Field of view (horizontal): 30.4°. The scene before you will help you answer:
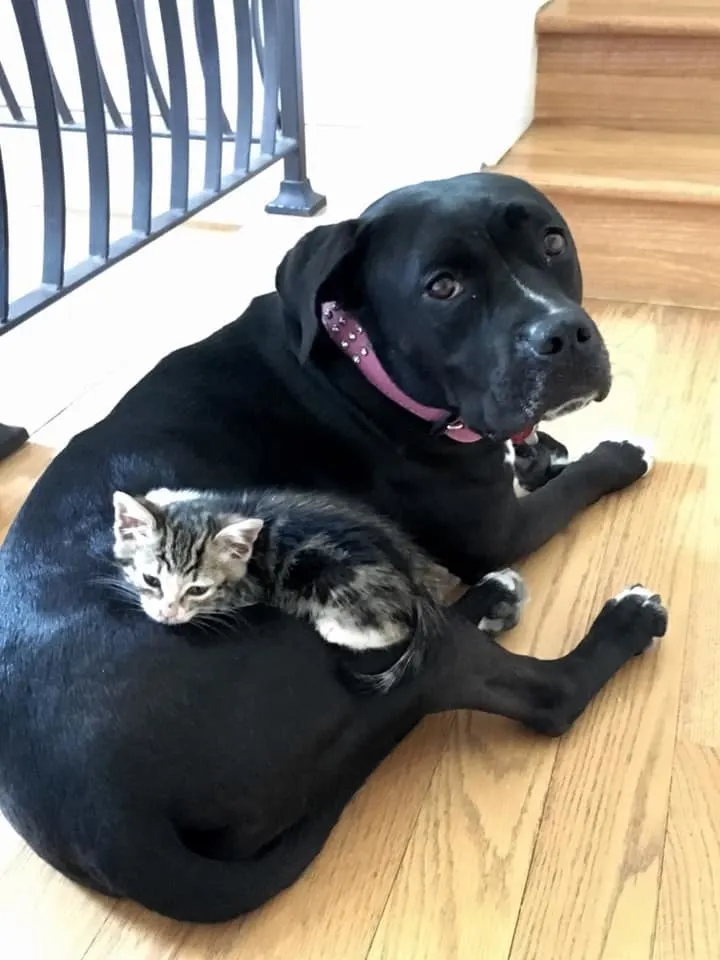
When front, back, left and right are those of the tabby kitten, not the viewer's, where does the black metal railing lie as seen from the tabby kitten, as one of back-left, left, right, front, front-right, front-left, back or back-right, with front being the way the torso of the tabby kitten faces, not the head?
right

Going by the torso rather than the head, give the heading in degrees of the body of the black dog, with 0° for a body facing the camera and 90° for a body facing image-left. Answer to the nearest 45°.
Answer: approximately 225°

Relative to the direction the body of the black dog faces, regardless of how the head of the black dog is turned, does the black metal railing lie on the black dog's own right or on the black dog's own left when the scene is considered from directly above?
on the black dog's own left

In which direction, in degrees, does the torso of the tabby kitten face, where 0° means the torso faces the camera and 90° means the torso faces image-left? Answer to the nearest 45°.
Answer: approximately 90°
